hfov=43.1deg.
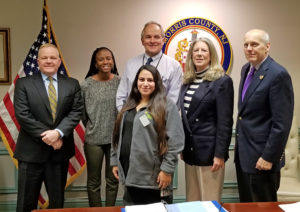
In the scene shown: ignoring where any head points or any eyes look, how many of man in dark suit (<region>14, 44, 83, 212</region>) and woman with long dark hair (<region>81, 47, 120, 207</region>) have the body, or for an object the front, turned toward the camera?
2

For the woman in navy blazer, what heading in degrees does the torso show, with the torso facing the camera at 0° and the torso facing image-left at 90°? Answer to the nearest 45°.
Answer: approximately 45°

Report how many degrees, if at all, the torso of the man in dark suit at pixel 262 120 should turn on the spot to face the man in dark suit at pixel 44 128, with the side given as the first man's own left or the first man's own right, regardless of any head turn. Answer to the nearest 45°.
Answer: approximately 45° to the first man's own right

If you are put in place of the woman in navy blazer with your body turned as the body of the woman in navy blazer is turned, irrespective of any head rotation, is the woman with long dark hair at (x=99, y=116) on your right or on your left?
on your right

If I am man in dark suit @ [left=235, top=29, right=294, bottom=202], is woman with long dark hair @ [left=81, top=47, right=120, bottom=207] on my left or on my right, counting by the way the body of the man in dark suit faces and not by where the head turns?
on my right

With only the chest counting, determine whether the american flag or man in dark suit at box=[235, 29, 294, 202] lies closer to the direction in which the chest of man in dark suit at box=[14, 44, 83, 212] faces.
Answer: the man in dark suit
